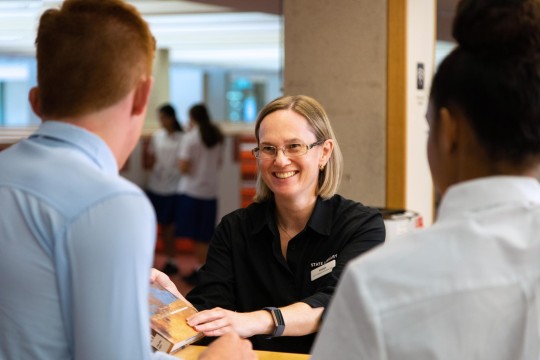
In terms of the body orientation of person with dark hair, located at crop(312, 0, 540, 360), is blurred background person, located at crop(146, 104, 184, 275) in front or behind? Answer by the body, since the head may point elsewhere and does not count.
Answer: in front

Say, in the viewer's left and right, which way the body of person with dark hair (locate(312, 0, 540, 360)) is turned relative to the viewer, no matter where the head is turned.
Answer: facing away from the viewer and to the left of the viewer

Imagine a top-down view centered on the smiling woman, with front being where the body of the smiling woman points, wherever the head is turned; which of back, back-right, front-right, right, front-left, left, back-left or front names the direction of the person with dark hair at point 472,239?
front-left

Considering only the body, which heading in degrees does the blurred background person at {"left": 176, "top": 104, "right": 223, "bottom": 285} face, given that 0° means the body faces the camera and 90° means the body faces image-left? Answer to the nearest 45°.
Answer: approximately 135°

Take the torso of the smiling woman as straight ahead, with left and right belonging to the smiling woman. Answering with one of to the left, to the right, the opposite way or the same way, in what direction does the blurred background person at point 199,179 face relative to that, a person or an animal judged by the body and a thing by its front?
to the right

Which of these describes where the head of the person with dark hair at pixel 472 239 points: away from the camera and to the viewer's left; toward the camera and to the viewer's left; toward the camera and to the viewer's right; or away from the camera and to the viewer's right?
away from the camera and to the viewer's left

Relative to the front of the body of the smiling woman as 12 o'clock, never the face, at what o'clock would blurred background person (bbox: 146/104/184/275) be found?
The blurred background person is roughly at 4 o'clock from the smiling woman.

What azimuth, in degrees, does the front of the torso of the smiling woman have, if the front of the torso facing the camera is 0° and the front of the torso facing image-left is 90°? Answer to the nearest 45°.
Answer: approximately 45°

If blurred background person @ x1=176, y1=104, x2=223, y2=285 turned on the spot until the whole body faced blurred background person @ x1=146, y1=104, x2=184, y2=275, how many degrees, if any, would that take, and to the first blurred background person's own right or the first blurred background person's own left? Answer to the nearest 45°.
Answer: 0° — they already face them

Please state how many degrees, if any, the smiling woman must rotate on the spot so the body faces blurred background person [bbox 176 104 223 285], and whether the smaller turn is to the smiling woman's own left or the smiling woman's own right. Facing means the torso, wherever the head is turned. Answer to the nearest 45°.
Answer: approximately 135° to the smiling woman's own right

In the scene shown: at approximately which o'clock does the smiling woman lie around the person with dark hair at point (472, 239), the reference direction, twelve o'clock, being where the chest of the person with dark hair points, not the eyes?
The smiling woman is roughly at 11 o'clock from the person with dark hair.
